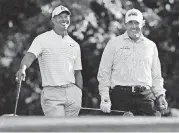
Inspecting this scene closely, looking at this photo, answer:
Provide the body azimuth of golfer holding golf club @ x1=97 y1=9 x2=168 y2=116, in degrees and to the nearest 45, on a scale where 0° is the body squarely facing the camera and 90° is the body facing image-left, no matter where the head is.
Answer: approximately 0°

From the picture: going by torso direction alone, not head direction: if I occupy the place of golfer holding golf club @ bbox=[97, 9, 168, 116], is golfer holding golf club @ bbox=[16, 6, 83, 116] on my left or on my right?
on my right

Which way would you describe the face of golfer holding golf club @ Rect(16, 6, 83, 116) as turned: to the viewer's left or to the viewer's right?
to the viewer's right
